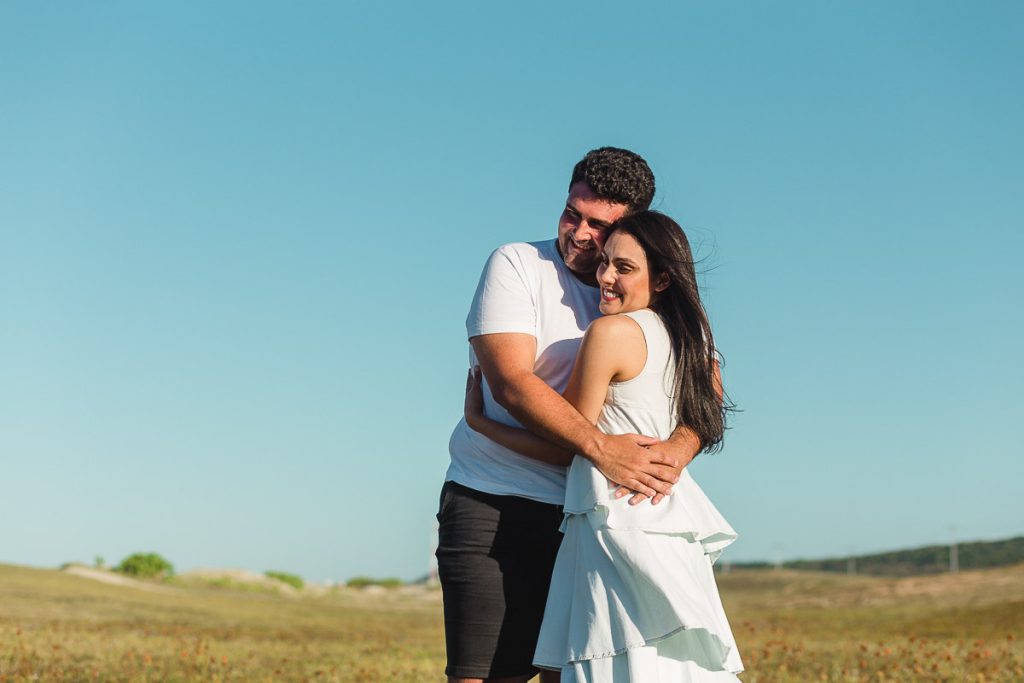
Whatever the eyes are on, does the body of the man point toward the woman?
yes

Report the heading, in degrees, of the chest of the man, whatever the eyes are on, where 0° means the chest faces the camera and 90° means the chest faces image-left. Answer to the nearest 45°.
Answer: approximately 315°

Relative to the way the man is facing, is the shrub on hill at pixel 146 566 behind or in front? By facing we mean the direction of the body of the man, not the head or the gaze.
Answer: behind

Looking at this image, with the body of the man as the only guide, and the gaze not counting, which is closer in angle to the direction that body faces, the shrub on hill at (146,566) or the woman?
the woman
